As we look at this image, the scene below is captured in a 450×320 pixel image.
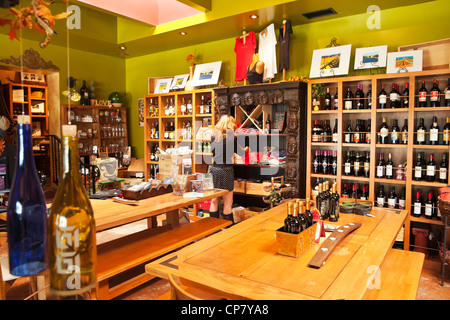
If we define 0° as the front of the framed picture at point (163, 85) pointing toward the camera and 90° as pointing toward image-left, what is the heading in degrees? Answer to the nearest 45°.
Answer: approximately 0°

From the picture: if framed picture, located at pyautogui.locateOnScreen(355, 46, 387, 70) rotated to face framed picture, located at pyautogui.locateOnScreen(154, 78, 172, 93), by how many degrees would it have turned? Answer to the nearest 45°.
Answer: approximately 90° to its right

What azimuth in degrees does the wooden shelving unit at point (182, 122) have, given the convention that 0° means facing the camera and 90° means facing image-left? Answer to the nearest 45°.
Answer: approximately 45°

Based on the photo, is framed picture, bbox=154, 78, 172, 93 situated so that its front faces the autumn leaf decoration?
yes

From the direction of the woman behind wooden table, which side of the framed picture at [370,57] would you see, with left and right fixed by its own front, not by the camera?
right

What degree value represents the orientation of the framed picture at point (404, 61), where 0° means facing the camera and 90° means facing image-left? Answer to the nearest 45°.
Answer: approximately 0°

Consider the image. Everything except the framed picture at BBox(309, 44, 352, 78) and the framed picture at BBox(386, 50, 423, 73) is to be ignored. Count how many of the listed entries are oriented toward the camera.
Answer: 2
